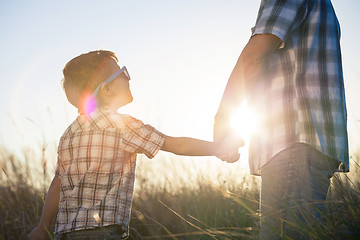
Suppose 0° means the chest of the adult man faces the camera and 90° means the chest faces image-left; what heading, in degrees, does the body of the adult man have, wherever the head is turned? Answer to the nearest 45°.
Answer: approximately 135°

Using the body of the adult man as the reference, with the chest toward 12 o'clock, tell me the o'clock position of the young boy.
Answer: The young boy is roughly at 11 o'clock from the adult man.
